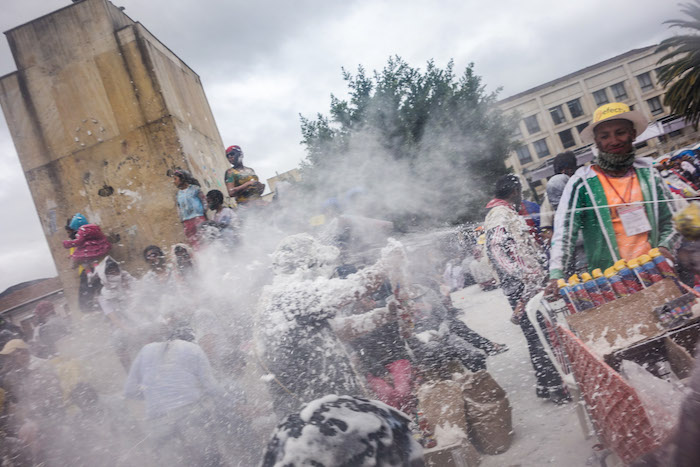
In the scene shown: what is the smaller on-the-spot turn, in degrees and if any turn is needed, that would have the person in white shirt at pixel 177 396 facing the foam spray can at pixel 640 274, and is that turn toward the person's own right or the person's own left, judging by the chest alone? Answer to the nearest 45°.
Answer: approximately 135° to the person's own right

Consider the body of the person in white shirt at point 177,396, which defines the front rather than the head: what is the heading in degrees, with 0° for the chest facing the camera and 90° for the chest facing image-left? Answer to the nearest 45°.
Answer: approximately 180°
